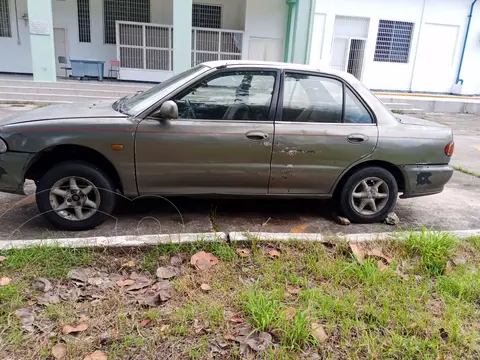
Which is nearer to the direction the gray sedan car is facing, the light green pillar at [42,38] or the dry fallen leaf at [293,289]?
the light green pillar

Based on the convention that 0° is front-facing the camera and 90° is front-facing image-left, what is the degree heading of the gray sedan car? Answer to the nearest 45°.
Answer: approximately 90°

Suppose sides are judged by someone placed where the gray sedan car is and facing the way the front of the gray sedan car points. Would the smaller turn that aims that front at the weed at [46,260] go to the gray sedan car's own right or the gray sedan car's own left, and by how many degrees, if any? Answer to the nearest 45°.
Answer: approximately 45° to the gray sedan car's own left

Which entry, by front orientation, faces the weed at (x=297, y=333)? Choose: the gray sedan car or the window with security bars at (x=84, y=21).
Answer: the window with security bars

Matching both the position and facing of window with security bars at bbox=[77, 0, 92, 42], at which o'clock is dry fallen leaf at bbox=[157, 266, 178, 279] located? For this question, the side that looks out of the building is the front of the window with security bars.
The dry fallen leaf is roughly at 12 o'clock from the window with security bars.

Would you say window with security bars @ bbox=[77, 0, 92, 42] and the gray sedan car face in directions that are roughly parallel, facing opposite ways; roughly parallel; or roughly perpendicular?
roughly perpendicular

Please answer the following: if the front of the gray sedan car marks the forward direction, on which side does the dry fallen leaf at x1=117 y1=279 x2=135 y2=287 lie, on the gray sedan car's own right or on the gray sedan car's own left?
on the gray sedan car's own left

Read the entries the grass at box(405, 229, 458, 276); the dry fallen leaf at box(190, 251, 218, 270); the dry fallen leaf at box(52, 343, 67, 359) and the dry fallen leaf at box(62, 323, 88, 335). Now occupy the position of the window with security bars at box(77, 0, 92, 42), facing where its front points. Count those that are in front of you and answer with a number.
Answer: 4

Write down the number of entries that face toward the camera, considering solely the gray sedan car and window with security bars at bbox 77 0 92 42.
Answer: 1

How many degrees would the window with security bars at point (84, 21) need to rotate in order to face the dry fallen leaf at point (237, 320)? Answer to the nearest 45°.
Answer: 0° — it already faces it

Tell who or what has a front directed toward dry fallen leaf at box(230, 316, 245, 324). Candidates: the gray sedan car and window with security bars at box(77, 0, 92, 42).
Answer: the window with security bars

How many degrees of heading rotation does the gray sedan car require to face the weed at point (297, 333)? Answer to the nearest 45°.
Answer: approximately 90° to its left

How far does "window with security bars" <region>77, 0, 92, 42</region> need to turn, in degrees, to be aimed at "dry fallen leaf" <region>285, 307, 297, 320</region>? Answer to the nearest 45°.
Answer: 0° — it already faces it

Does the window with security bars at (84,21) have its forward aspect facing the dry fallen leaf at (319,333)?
yes

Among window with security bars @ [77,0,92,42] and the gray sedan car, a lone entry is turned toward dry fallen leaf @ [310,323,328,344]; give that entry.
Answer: the window with security bars
